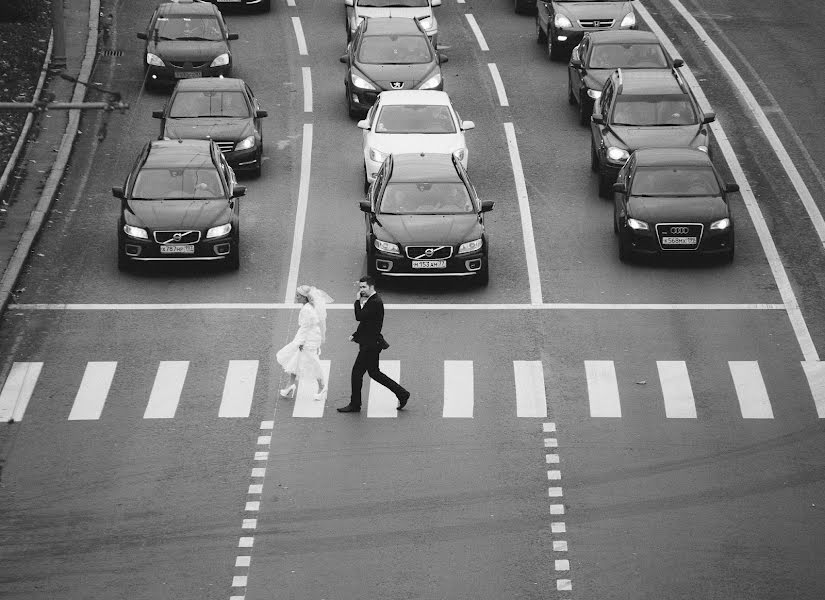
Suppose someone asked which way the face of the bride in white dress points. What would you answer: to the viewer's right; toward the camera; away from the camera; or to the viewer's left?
to the viewer's left

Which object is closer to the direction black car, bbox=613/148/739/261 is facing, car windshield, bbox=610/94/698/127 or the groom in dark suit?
the groom in dark suit

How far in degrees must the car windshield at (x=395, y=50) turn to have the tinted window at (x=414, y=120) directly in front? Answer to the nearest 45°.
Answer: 0° — it already faces it

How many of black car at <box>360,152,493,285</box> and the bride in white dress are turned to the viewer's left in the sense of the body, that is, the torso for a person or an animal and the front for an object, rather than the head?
1

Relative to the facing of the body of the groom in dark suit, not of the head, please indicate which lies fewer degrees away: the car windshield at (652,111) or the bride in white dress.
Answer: the bride in white dress

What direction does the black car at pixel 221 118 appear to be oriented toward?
toward the camera

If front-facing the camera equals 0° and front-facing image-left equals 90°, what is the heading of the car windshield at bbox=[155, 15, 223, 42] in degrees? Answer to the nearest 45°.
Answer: approximately 0°

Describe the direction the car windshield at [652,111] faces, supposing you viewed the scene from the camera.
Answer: facing the viewer

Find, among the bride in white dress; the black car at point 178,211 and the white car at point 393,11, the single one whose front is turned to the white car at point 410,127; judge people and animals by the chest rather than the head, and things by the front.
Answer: the white car at point 393,11

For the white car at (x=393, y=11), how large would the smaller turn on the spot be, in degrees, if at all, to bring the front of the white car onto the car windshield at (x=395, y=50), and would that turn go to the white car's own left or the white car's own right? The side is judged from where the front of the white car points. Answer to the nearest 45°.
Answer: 0° — it already faces it

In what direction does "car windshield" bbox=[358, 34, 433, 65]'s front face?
toward the camera

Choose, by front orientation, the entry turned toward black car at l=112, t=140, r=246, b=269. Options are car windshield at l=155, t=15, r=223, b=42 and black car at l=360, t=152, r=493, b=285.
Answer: the car windshield
